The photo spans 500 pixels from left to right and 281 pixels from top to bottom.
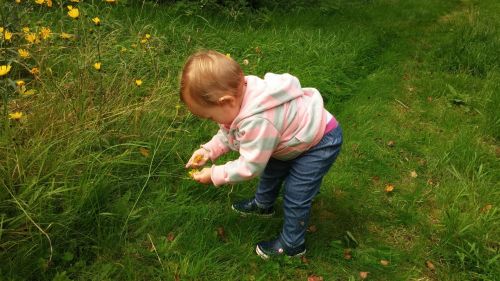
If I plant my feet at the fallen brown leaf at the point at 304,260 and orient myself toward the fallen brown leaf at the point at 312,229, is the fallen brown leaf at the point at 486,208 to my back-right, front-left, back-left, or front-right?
front-right

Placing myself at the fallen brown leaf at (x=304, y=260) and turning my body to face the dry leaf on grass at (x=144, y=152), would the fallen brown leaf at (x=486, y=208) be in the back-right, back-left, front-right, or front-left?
back-right

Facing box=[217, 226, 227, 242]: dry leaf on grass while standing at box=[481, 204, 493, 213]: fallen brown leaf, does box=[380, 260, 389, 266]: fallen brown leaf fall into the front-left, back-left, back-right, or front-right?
front-left

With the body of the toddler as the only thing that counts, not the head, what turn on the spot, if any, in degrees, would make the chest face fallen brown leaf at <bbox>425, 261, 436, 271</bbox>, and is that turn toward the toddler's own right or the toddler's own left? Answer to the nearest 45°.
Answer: approximately 180°

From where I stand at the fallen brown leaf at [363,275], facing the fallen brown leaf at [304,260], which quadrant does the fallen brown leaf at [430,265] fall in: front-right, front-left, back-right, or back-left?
back-right

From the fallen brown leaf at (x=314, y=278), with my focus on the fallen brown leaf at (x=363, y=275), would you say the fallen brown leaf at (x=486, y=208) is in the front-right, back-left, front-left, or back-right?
front-left

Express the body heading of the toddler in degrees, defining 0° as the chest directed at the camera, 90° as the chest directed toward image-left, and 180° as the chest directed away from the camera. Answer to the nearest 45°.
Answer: approximately 90°

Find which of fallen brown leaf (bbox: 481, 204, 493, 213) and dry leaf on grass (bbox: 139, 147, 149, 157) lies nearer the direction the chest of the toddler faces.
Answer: the dry leaf on grass
